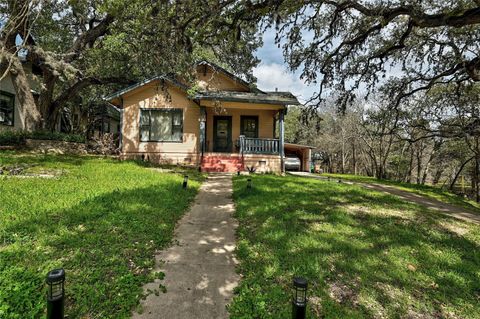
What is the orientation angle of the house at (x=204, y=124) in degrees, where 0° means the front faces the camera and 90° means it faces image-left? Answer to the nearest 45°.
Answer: approximately 0°

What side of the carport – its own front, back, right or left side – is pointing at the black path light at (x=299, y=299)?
front

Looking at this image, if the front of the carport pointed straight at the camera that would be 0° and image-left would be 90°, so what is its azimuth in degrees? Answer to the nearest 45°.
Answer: approximately 0°

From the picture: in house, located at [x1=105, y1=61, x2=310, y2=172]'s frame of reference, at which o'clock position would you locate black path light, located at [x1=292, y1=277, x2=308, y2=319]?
The black path light is roughly at 12 o'clock from the house.

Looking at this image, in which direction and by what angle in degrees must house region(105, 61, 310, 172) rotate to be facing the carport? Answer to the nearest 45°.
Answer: approximately 135° to its left

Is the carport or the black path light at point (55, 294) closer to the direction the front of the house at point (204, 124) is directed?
the black path light

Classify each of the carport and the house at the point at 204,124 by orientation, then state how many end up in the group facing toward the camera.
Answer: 2

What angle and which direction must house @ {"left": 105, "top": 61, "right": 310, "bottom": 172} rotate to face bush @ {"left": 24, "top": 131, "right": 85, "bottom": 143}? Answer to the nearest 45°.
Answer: approximately 90° to its right

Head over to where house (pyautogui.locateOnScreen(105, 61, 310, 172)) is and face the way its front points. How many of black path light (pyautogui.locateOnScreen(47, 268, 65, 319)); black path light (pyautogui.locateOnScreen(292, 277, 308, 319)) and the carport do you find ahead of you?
2
